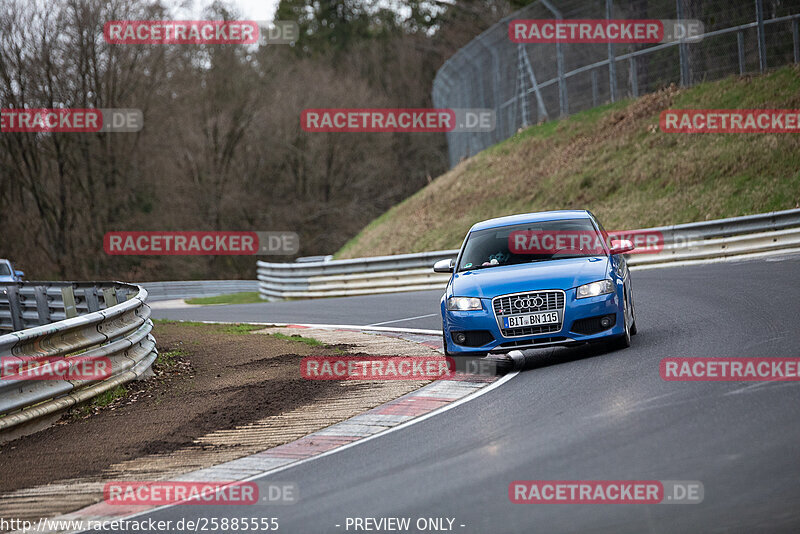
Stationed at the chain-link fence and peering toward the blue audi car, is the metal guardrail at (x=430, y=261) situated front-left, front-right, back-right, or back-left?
front-right

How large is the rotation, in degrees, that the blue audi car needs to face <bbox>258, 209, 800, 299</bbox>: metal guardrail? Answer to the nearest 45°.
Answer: approximately 180°

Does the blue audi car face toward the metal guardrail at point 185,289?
no

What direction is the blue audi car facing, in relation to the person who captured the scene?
facing the viewer

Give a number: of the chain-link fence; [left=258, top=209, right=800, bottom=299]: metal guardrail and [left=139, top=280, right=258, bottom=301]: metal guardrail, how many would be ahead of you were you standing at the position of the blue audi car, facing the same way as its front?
0

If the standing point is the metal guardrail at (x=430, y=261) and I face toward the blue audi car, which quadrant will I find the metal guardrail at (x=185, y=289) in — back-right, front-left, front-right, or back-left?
back-right

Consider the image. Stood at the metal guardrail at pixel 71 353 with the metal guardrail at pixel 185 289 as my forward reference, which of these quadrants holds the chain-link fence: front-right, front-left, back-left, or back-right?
front-right

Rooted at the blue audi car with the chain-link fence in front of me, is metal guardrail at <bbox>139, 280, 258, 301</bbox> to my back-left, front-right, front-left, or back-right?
front-left

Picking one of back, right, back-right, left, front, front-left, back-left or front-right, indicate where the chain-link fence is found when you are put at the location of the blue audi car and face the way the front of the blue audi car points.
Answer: back

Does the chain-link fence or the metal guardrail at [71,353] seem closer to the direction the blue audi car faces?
the metal guardrail

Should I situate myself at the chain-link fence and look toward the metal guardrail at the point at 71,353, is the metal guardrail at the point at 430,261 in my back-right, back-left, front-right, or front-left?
front-right

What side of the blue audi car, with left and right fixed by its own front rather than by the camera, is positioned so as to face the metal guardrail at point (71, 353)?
right

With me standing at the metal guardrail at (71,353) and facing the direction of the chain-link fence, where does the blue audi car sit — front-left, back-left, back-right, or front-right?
front-right

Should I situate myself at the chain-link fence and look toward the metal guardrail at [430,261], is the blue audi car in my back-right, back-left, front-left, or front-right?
front-left
